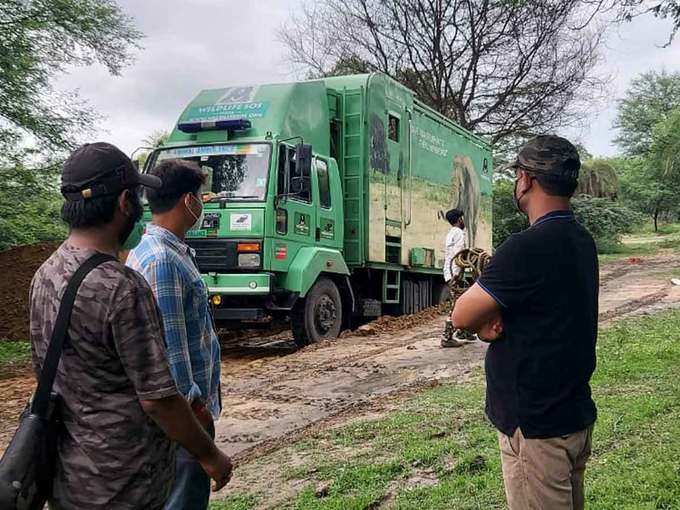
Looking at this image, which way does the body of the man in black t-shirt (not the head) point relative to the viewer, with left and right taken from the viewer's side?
facing away from the viewer and to the left of the viewer

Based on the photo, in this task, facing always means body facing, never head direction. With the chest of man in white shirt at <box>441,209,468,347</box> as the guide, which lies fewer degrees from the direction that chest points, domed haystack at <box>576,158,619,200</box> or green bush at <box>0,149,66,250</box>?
the domed haystack

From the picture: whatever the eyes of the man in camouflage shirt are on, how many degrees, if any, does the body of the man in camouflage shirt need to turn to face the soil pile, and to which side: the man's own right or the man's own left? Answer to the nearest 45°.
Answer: approximately 45° to the man's own left

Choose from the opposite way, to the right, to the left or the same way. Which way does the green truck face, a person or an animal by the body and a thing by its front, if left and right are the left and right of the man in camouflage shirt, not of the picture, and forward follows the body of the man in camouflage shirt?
the opposite way

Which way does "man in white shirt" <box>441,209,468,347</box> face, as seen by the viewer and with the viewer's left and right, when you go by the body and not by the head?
facing to the right of the viewer

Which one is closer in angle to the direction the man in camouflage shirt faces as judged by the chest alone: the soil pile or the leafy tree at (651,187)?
the leafy tree

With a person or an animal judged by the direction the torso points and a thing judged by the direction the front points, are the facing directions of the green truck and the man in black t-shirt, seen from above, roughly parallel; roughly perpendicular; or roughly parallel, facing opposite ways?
roughly perpendicular

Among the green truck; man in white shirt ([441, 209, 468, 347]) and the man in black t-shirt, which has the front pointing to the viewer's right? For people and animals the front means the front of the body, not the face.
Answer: the man in white shirt

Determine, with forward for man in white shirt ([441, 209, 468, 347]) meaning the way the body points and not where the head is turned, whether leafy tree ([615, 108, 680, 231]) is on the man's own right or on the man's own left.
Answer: on the man's own left

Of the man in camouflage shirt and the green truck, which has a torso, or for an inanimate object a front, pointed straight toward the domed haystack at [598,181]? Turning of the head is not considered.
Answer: the man in camouflage shirt

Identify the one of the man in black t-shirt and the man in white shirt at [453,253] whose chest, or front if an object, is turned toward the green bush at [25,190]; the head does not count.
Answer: the man in black t-shirt

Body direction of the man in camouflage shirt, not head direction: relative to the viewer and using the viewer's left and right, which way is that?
facing away from the viewer and to the right of the viewer

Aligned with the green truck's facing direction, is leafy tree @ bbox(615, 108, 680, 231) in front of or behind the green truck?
behind

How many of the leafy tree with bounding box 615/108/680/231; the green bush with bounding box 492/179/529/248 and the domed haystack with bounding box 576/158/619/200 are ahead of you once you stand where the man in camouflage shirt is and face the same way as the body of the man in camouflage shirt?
3

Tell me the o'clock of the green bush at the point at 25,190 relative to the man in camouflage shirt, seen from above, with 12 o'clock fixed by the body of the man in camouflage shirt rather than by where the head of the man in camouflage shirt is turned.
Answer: The green bush is roughly at 10 o'clock from the man in camouflage shirt.

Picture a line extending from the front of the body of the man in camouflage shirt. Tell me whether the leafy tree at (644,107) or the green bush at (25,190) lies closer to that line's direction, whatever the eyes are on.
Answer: the leafy tree
